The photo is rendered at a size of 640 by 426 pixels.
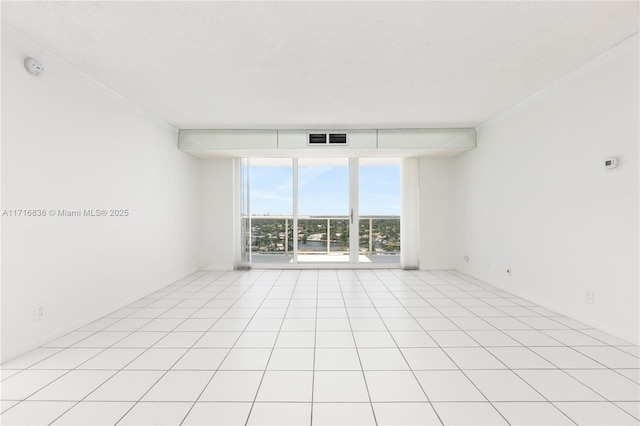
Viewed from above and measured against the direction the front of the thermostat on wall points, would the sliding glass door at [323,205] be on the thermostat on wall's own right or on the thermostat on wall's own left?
on the thermostat on wall's own right

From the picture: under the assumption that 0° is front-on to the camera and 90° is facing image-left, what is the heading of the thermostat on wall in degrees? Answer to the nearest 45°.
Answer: approximately 45°

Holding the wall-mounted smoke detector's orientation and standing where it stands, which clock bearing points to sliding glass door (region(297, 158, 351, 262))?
The sliding glass door is roughly at 10 o'clock from the wall-mounted smoke detector.

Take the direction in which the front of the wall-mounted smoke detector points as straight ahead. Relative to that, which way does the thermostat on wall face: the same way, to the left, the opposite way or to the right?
the opposite way

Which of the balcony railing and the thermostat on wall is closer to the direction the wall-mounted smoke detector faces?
the thermostat on wall

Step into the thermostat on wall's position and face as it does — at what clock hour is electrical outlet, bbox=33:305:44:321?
The electrical outlet is roughly at 12 o'clock from the thermostat on wall.

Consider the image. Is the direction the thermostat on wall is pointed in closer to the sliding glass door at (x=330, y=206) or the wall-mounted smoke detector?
the wall-mounted smoke detector

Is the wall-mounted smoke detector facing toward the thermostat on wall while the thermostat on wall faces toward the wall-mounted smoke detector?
yes

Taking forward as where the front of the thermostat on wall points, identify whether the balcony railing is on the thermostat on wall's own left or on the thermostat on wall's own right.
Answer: on the thermostat on wall's own right
